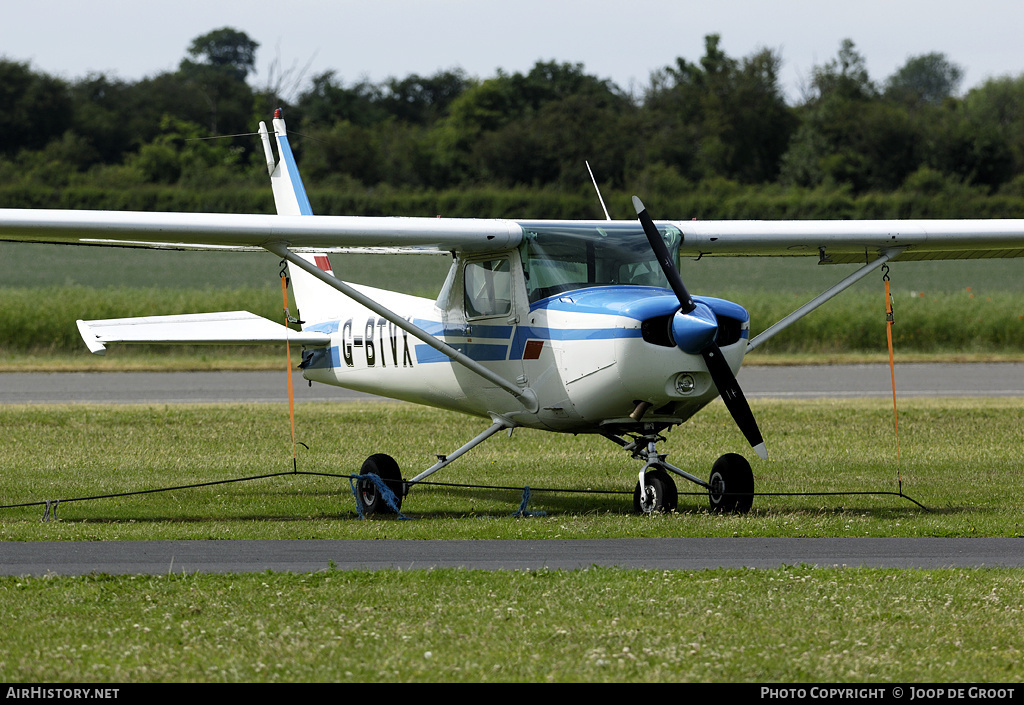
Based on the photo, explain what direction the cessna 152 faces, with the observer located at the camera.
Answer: facing the viewer and to the right of the viewer
